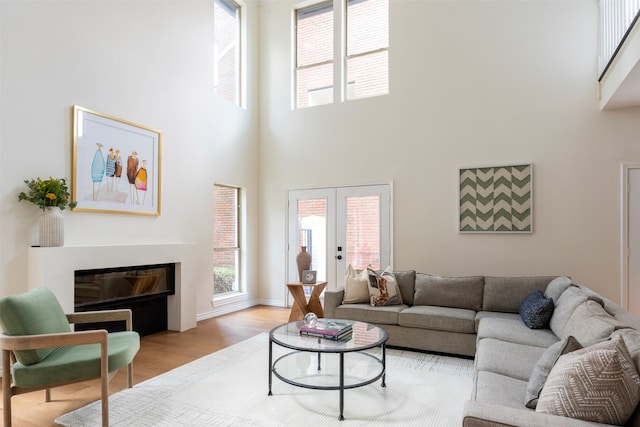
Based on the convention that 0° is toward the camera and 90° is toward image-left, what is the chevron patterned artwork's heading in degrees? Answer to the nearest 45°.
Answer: approximately 0°

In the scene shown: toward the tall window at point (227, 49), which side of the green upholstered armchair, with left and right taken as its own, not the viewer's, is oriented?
left

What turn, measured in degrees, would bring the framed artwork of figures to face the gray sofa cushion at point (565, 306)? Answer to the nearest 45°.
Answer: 0° — it already faces it

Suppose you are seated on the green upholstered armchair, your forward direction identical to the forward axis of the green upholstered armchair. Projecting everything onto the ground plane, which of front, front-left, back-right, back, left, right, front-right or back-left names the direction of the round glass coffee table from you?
front-left

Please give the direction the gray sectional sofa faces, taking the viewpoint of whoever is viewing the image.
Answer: facing the viewer and to the left of the viewer

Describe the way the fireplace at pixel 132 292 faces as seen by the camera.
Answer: facing the viewer and to the right of the viewer

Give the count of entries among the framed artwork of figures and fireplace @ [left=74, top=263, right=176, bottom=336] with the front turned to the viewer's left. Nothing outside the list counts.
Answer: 0

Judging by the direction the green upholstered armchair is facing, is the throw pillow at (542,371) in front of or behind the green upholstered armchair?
in front

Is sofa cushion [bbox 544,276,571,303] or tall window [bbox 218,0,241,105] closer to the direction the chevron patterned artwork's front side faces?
the sofa cushion

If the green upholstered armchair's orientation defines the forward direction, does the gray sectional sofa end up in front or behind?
in front

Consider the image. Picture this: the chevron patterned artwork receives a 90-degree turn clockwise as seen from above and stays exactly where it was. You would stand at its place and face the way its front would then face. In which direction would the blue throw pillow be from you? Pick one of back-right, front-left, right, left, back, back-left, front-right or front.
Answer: left

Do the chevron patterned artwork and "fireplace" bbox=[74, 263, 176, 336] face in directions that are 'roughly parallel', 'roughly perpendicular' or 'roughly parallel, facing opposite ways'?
roughly perpendicular

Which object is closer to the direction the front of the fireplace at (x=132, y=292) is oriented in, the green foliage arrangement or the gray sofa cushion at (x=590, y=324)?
the gray sofa cushion
